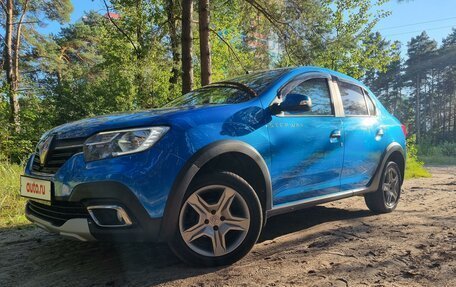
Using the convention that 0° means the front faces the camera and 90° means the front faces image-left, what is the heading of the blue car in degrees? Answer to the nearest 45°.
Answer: approximately 45°

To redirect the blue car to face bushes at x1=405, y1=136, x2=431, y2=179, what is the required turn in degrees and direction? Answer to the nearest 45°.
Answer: approximately 180°
